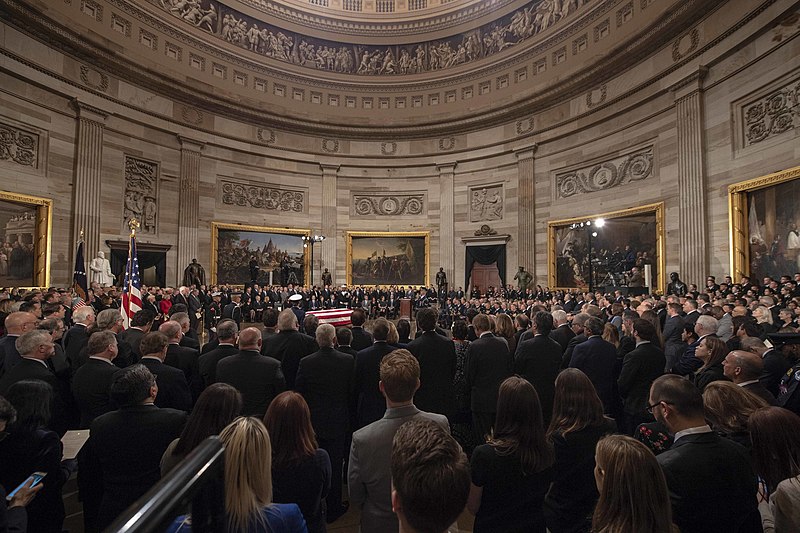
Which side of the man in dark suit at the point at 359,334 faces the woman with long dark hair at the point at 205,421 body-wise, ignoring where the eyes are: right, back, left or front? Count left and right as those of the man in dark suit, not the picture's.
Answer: back

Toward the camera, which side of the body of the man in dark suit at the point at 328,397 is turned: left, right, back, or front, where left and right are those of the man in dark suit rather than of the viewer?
back

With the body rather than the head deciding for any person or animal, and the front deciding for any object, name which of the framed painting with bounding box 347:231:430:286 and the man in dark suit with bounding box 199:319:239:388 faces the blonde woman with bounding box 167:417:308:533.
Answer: the framed painting

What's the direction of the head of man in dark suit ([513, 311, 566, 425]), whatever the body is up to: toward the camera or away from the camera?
away from the camera

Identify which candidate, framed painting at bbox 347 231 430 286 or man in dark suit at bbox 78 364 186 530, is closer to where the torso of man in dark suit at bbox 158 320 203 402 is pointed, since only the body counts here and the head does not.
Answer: the framed painting

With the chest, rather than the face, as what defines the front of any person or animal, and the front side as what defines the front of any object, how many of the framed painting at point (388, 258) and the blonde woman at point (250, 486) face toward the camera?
1

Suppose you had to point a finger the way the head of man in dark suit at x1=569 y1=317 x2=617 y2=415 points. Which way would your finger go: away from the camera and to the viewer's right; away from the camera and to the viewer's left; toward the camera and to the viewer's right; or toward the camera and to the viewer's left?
away from the camera and to the viewer's left

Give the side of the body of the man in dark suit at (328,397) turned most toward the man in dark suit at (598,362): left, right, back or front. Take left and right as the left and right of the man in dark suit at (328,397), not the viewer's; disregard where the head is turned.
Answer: right

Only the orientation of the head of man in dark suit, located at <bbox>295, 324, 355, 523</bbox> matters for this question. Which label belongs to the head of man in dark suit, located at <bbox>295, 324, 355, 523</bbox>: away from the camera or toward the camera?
away from the camera

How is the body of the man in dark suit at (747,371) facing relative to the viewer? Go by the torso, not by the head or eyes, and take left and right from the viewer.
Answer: facing away from the viewer and to the left of the viewer

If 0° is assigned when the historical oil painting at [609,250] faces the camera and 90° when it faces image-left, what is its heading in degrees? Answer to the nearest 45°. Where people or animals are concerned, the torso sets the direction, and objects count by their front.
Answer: approximately 45°

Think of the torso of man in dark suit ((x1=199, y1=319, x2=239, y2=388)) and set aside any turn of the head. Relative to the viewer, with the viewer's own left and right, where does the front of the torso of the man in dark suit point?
facing away from the viewer and to the right of the viewer

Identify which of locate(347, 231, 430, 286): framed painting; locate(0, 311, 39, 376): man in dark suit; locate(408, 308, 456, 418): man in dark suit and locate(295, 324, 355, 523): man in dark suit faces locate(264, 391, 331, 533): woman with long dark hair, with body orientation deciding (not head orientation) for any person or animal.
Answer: the framed painting

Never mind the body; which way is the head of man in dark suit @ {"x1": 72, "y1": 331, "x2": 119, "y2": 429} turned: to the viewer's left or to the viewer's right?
to the viewer's right

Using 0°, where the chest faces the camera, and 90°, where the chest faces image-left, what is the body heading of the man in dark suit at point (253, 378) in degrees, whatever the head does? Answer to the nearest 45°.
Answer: approximately 180°

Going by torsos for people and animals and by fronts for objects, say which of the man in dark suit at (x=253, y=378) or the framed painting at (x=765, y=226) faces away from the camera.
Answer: the man in dark suit
